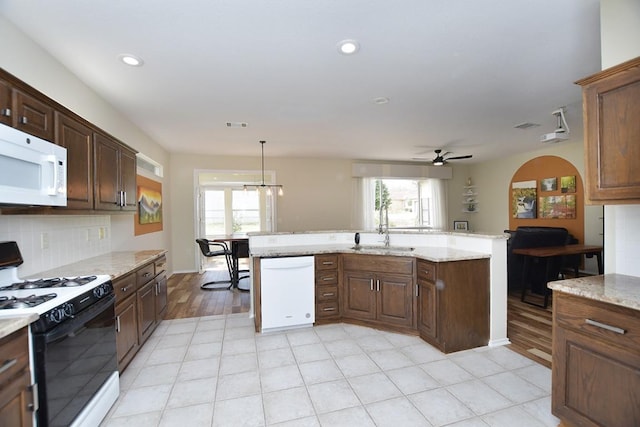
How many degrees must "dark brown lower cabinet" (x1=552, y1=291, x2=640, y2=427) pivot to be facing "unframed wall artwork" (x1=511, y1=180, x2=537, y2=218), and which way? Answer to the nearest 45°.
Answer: approximately 135° to its right

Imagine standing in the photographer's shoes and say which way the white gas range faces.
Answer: facing the viewer and to the right of the viewer

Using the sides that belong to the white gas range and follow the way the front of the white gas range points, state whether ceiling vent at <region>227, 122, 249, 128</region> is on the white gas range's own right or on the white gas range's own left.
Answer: on the white gas range's own left

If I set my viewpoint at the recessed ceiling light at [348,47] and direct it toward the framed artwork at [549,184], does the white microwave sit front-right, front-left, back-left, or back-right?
back-left

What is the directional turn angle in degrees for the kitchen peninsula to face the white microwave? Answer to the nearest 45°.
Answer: approximately 45° to its right

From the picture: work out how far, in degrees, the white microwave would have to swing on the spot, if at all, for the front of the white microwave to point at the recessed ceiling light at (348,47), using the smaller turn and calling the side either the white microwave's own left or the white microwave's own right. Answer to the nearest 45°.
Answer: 0° — it already faces it

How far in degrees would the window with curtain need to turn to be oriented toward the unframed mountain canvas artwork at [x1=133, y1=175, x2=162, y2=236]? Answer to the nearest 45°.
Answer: approximately 45° to its right

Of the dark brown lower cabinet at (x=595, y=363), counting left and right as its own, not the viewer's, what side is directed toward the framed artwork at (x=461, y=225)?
right

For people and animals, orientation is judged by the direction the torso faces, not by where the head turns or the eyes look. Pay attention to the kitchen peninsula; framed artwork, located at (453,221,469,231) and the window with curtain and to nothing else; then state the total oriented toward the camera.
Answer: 3

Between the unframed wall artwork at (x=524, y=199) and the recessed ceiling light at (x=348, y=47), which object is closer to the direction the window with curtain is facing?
the recessed ceiling light

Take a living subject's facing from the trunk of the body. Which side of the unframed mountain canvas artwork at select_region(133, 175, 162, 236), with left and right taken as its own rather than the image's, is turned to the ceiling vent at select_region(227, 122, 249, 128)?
front

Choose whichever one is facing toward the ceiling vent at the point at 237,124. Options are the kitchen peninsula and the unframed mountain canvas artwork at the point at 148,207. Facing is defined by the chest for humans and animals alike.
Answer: the unframed mountain canvas artwork

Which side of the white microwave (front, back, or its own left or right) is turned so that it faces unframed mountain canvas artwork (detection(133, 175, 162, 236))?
left

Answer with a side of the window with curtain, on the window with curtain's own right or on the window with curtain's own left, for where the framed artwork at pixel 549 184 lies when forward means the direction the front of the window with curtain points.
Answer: on the window with curtain's own left

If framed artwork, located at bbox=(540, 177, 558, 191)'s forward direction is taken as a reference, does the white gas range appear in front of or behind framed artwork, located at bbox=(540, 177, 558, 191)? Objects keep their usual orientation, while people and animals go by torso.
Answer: in front
